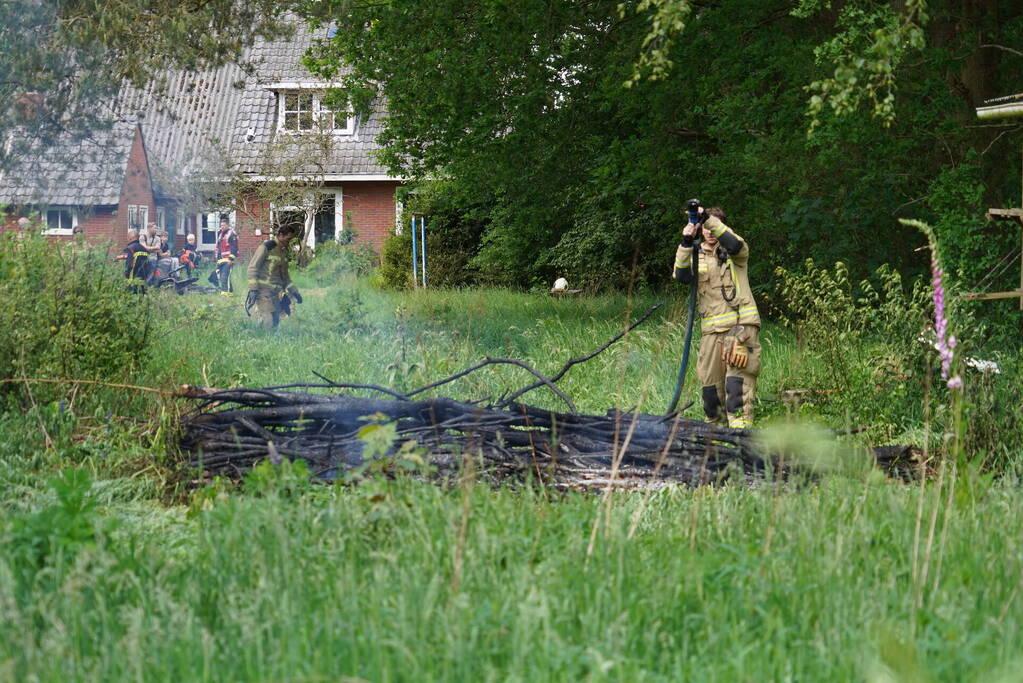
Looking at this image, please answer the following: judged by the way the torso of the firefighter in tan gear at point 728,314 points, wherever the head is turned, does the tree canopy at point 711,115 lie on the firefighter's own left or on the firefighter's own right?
on the firefighter's own right

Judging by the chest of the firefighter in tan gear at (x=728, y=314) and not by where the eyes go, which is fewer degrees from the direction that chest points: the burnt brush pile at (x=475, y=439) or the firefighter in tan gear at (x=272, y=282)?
the burnt brush pile

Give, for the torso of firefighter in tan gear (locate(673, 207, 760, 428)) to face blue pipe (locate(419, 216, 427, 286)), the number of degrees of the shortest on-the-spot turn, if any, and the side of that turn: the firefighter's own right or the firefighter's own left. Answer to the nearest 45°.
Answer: approximately 135° to the firefighter's own right

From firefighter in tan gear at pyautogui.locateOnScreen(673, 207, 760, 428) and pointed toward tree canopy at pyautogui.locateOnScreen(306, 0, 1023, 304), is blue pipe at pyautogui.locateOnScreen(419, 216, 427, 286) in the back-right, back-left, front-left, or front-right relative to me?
front-left

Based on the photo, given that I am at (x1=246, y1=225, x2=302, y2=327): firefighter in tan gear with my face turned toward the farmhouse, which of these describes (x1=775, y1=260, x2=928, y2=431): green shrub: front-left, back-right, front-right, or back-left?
back-right

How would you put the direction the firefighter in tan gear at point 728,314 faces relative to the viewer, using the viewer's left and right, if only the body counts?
facing the viewer and to the left of the viewer

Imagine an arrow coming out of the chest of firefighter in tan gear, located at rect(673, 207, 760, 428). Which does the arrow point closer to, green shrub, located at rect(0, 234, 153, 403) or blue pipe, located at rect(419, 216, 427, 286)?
the green shrub

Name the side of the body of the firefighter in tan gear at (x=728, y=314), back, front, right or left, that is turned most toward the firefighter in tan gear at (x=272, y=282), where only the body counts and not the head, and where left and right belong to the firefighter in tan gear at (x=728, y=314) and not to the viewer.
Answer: right

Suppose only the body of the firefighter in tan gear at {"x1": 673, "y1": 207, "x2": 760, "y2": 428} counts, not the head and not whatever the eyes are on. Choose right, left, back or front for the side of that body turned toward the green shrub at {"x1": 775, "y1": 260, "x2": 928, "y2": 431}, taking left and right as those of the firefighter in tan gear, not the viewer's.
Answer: left

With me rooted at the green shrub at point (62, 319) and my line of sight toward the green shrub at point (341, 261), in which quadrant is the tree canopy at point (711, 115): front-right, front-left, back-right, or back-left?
front-right

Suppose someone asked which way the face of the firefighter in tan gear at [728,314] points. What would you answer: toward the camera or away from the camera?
toward the camera

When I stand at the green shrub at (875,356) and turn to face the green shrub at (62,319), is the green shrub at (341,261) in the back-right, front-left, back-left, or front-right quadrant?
front-right
